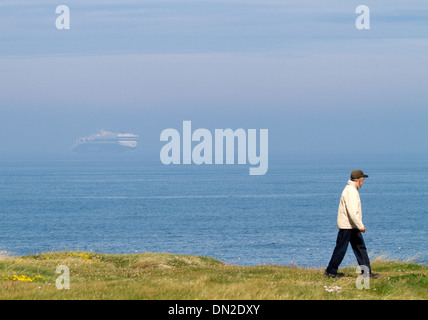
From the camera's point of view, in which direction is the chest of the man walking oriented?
to the viewer's right

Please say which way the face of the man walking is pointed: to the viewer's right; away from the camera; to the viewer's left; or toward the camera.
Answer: to the viewer's right
